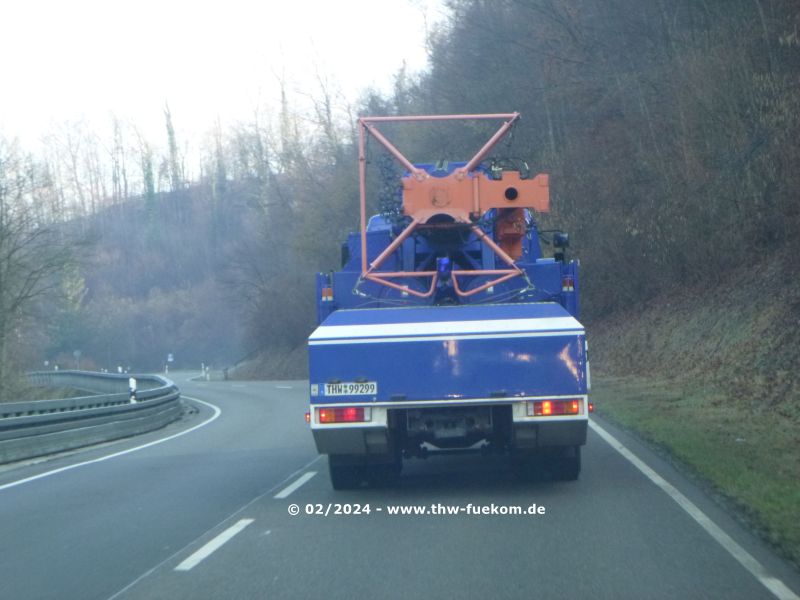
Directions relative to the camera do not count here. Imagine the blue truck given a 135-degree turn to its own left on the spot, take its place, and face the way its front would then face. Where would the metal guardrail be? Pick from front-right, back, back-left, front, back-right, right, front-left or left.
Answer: right

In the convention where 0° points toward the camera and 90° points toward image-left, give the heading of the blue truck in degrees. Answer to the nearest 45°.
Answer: approximately 180°

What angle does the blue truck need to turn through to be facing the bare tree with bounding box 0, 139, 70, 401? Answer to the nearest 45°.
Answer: approximately 45° to its left
